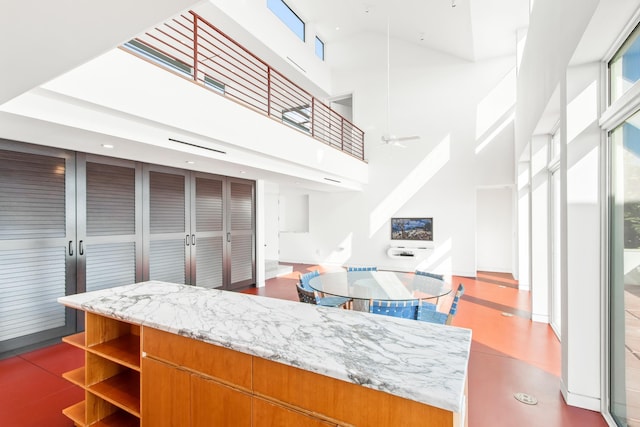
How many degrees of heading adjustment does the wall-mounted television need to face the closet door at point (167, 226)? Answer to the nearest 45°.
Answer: approximately 45° to its right

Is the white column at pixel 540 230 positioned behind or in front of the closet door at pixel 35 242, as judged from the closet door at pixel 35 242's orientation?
in front

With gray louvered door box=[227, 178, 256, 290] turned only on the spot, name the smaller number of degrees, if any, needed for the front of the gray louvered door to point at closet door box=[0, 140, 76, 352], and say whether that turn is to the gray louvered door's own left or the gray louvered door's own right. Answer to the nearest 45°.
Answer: approximately 90° to the gray louvered door's own right

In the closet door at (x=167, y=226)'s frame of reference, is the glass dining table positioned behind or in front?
in front

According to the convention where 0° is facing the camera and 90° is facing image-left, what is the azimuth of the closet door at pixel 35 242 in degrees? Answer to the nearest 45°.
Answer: approximately 315°

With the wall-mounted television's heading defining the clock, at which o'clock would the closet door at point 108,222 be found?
The closet door is roughly at 1 o'clock from the wall-mounted television.

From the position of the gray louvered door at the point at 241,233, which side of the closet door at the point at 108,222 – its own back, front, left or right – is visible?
left

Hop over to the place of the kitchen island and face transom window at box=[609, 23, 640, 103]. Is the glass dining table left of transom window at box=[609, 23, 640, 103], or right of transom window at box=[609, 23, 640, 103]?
left

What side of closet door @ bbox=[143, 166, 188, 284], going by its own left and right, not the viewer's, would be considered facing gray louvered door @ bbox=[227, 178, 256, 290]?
left

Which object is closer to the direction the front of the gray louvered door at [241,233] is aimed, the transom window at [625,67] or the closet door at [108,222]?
the transom window

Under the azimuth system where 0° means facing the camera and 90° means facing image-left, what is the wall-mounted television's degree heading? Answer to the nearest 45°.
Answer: approximately 0°

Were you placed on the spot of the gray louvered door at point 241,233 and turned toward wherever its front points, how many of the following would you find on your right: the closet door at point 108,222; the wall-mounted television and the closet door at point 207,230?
2
